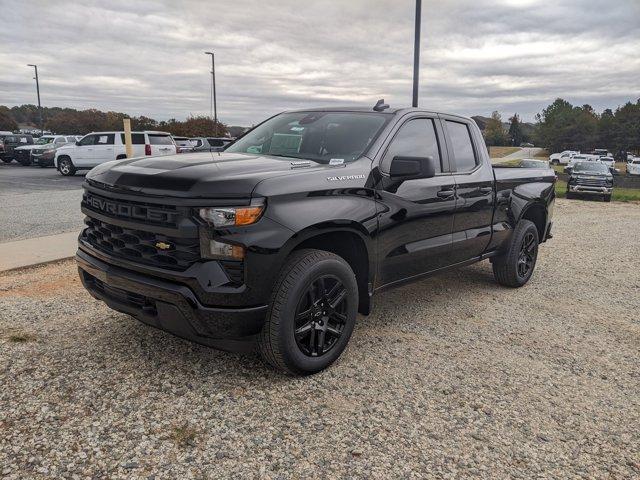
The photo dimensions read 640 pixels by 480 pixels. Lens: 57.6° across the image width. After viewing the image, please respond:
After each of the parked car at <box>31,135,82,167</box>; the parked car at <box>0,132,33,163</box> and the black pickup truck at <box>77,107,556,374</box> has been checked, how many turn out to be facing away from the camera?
0

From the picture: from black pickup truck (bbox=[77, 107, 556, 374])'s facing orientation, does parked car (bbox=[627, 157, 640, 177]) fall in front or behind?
behind

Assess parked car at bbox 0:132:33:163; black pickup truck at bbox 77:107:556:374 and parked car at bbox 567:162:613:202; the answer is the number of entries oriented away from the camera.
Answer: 0

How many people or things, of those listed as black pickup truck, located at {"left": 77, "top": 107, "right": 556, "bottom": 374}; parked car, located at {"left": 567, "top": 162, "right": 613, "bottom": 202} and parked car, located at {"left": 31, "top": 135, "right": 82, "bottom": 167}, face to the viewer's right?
0

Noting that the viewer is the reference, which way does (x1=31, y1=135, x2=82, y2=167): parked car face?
facing the viewer and to the left of the viewer

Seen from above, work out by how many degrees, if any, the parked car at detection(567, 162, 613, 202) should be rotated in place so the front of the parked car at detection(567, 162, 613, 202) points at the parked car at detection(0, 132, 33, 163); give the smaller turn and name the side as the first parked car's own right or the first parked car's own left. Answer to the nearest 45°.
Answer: approximately 90° to the first parked car's own right

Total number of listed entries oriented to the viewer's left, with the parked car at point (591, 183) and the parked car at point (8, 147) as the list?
0

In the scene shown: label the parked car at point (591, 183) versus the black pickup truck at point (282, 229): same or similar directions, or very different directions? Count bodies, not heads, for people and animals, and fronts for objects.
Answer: same or similar directions

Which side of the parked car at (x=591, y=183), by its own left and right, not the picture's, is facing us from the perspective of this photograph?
front

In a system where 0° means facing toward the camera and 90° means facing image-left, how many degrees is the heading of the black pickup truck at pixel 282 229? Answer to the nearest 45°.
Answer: approximately 45°

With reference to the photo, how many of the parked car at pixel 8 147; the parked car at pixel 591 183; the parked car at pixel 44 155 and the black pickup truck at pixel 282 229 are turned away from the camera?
0
